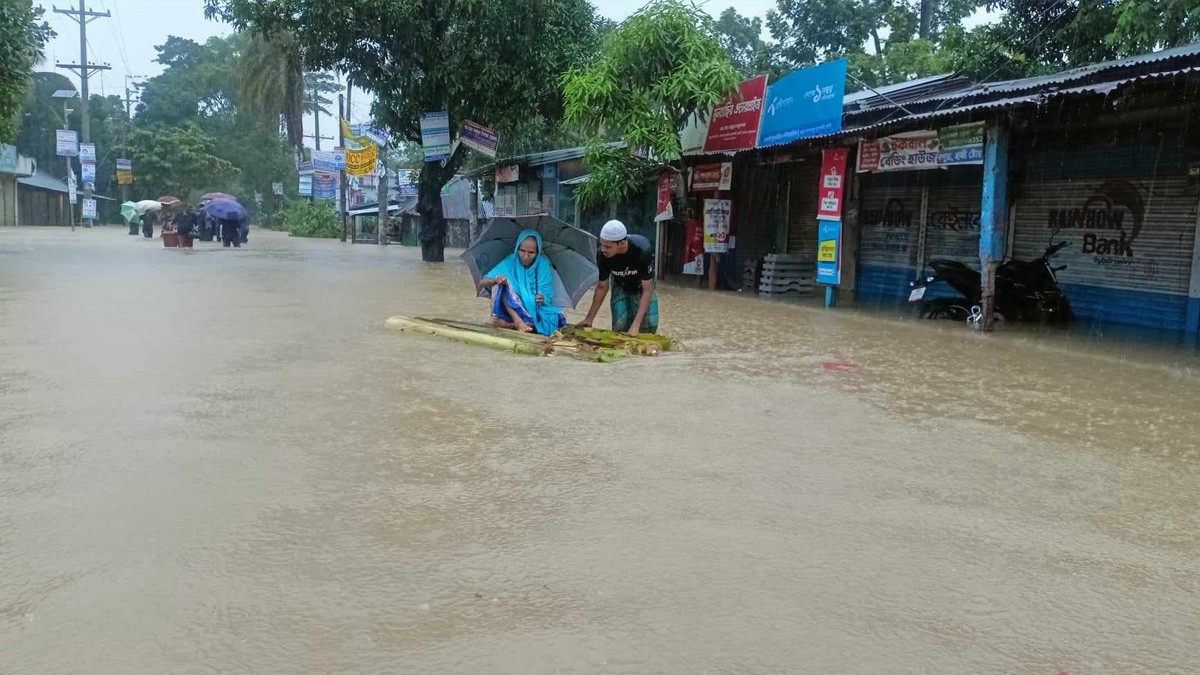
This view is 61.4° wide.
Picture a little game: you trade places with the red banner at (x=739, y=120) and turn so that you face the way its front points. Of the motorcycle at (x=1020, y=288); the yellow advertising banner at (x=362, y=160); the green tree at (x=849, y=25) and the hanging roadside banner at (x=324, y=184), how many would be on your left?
1

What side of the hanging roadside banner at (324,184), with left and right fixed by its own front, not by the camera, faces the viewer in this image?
front

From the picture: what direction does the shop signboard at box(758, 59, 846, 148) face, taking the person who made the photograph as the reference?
facing the viewer and to the left of the viewer

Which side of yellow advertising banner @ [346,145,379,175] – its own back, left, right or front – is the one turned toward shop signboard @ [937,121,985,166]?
front
